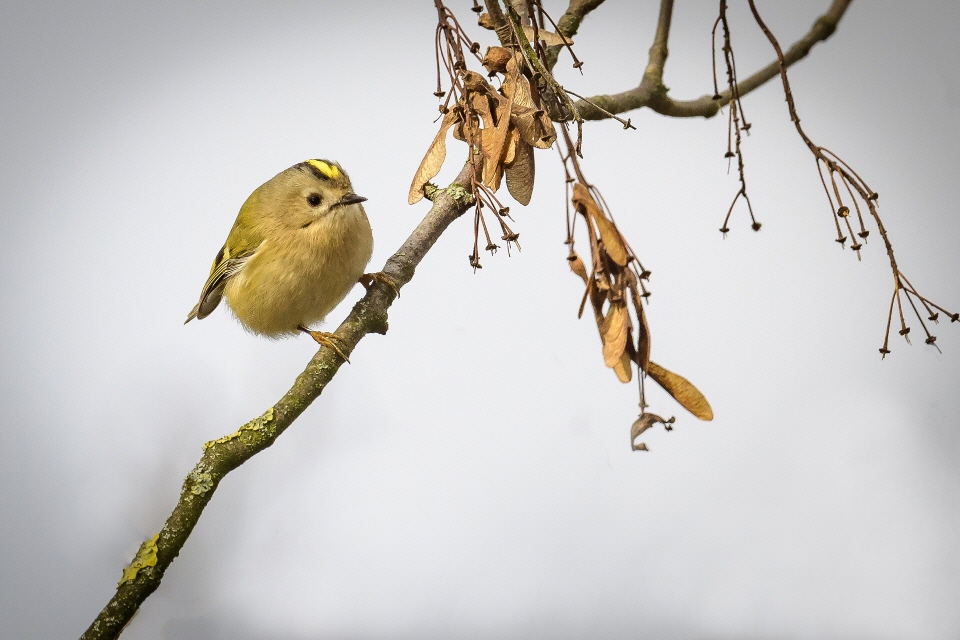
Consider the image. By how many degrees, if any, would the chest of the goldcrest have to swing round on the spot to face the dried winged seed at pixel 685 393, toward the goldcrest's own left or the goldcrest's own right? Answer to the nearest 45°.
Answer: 0° — it already faces it

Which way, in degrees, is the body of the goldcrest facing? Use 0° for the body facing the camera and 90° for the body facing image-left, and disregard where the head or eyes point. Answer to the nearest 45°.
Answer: approximately 315°
